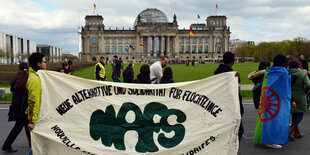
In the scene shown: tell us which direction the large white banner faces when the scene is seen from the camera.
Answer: facing the viewer

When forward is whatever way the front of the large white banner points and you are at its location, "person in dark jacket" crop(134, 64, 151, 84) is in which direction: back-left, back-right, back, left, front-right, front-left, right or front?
back

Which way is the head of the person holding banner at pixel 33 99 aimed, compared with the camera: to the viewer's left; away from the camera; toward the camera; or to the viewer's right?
to the viewer's right

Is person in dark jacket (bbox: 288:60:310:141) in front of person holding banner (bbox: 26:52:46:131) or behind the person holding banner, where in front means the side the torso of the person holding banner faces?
in front

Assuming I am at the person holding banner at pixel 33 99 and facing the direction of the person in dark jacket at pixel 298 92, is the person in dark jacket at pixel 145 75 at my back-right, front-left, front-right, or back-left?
front-left

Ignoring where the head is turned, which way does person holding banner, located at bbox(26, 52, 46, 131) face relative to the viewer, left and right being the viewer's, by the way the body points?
facing to the right of the viewer
